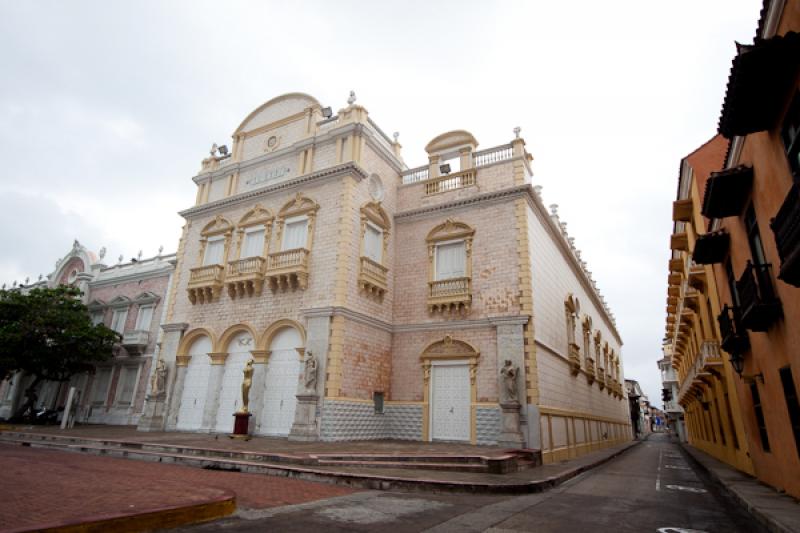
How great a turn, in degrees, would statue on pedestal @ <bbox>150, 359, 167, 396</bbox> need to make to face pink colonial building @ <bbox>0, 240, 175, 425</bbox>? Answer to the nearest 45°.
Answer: approximately 135° to its right

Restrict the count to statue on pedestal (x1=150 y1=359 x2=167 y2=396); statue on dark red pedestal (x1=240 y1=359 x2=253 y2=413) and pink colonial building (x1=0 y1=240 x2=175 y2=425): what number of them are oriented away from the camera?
0

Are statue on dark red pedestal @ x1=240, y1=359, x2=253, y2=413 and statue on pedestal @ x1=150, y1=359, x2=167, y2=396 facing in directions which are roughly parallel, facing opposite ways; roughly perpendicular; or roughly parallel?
roughly parallel

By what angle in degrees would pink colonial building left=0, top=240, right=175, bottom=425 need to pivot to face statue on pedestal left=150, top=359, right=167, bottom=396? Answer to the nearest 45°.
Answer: approximately 45° to its left

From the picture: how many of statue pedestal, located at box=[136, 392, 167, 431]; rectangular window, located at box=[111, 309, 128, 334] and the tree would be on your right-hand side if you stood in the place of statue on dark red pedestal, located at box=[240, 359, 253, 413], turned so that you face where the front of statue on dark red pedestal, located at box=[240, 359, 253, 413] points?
3

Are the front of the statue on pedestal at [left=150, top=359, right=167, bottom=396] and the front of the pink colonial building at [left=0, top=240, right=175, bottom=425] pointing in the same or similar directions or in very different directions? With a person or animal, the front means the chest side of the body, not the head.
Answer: same or similar directions

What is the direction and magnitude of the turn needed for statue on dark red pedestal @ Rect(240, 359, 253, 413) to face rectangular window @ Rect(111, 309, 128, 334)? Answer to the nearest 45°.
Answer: approximately 90° to its right

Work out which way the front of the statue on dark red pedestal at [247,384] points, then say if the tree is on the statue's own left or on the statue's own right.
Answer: on the statue's own right

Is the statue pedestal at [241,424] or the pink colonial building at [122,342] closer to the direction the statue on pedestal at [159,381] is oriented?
the statue pedestal

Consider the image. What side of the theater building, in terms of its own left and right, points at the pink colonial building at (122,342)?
right

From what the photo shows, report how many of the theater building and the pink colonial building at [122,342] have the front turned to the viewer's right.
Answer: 0

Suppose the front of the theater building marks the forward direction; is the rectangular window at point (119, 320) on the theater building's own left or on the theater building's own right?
on the theater building's own right

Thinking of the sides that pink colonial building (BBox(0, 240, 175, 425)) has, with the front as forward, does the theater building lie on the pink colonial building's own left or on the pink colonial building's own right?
on the pink colonial building's own left

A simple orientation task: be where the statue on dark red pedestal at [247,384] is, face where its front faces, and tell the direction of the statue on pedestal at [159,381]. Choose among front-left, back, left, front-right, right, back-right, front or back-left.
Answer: right

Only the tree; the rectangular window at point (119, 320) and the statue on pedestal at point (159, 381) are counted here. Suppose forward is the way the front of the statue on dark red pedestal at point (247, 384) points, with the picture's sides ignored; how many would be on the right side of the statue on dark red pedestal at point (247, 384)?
3
